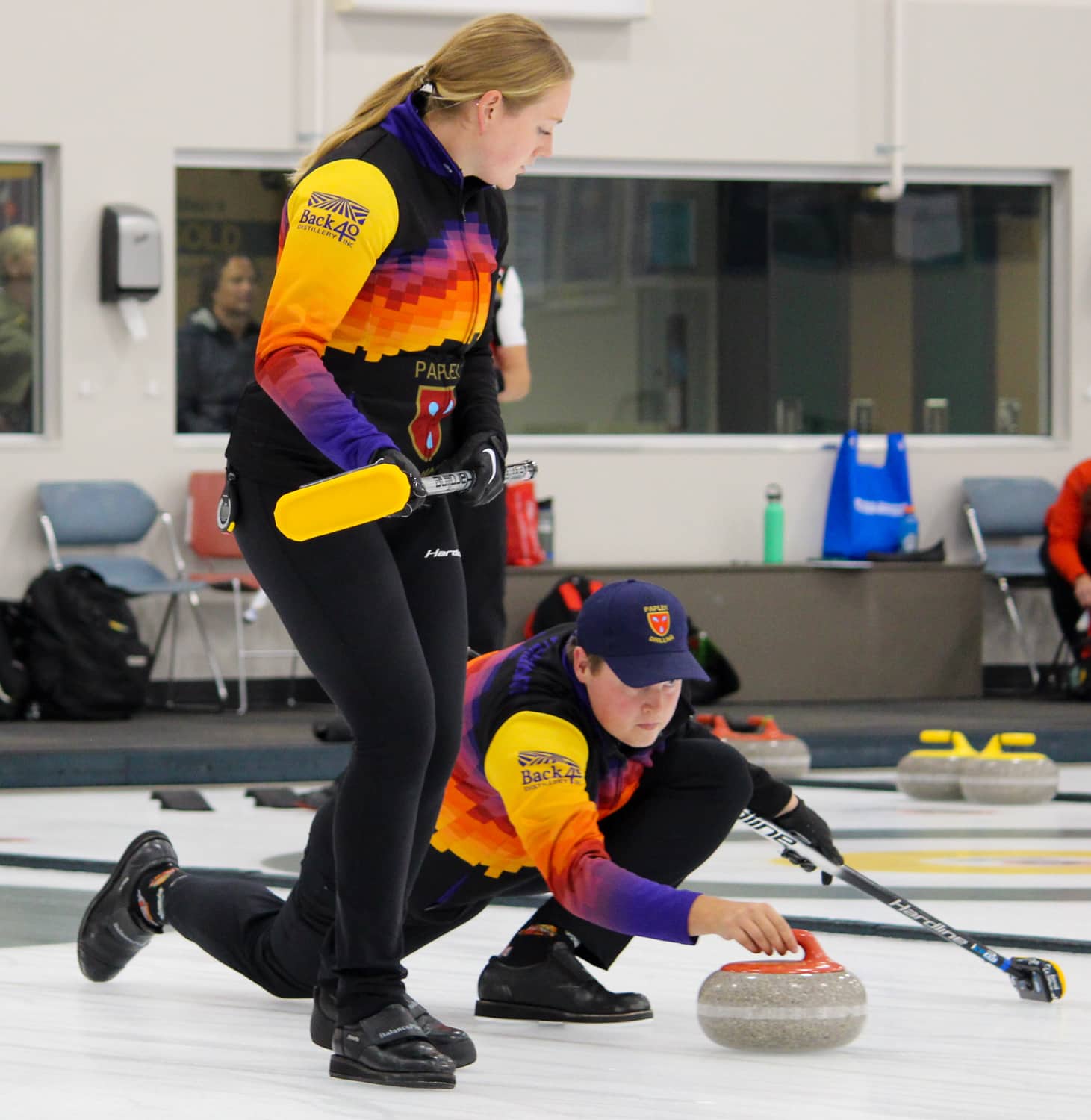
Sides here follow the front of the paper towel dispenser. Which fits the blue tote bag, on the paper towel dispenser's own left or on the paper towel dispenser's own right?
on the paper towel dispenser's own left

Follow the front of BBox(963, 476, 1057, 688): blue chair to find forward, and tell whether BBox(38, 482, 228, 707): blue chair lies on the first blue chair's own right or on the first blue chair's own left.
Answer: on the first blue chair's own right

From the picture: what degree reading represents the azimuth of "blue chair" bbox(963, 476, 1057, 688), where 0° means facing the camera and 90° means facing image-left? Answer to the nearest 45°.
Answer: approximately 315°
